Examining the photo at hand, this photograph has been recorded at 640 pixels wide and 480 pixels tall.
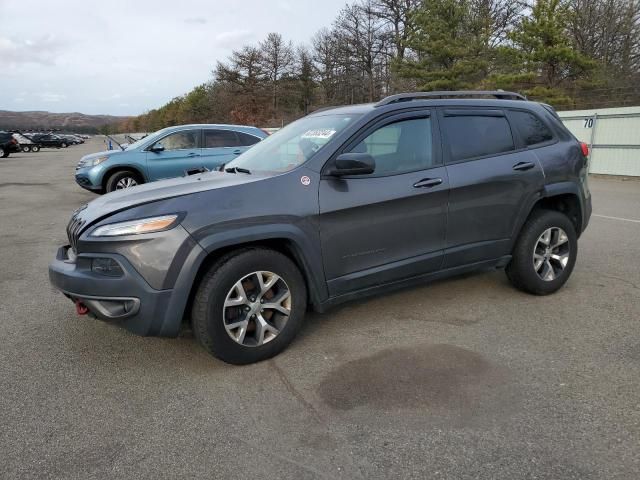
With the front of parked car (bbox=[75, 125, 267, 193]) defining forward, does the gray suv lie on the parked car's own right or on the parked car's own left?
on the parked car's own left

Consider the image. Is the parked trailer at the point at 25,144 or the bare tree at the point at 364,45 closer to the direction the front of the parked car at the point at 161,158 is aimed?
the parked trailer

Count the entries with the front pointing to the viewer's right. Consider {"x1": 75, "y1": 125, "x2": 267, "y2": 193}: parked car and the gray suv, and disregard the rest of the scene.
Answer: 0

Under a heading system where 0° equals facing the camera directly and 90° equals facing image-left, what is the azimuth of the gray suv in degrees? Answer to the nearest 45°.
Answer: approximately 45°

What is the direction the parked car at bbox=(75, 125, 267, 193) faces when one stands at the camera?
facing to the left of the viewer

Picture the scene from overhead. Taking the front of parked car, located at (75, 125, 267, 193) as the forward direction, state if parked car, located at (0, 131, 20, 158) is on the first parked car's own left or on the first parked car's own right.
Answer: on the first parked car's own right

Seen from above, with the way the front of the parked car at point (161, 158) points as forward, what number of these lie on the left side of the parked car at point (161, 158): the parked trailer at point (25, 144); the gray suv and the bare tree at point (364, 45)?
1
